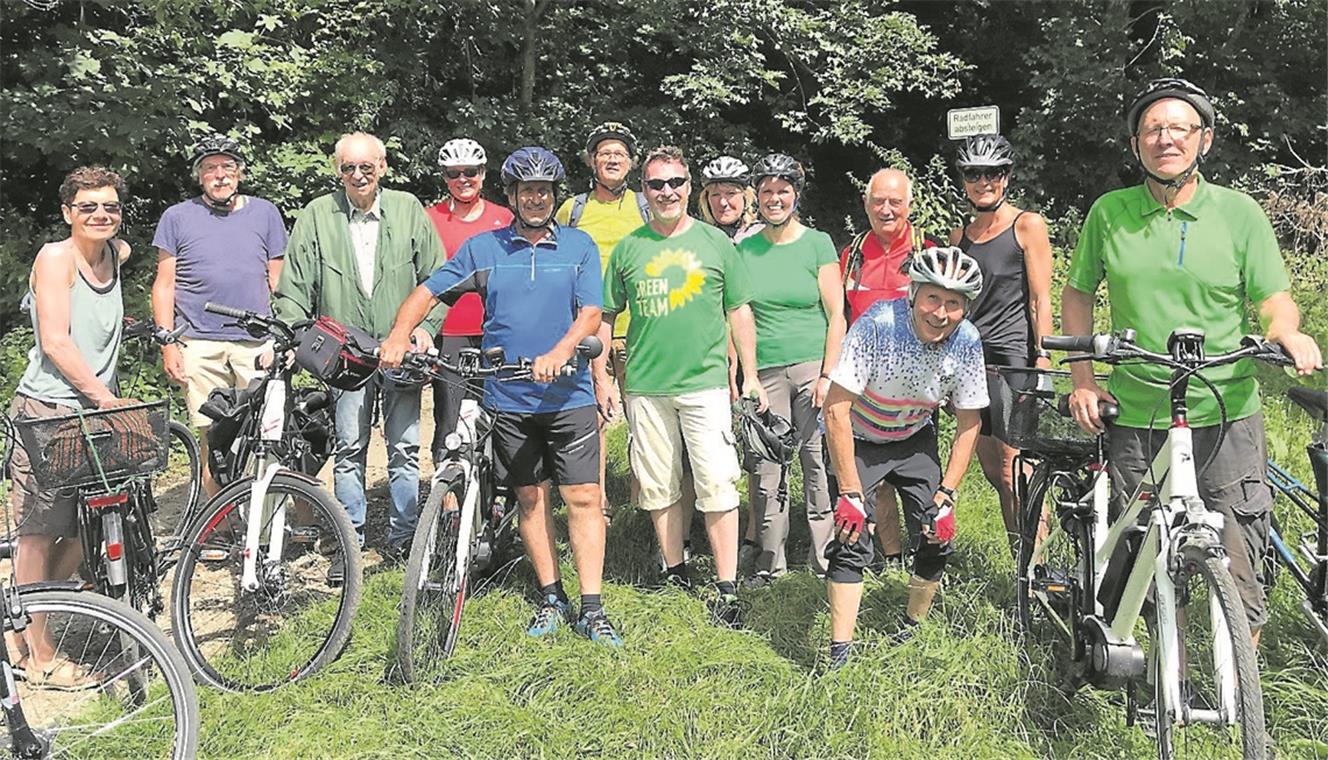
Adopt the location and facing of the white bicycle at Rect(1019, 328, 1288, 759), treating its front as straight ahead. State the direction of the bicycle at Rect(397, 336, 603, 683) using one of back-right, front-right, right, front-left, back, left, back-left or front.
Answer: back-right

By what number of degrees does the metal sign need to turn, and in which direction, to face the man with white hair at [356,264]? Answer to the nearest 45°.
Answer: approximately 45° to its right

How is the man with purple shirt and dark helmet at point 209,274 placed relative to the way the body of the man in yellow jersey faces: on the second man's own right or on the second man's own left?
on the second man's own right

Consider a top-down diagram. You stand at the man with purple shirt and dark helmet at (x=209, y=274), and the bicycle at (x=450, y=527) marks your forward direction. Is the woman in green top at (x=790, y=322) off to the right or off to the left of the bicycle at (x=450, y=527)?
left

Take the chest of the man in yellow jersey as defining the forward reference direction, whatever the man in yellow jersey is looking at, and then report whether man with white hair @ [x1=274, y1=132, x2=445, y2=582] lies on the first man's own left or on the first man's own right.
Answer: on the first man's own right

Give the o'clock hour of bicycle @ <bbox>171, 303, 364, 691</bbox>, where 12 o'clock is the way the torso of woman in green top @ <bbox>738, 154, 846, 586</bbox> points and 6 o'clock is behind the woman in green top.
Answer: The bicycle is roughly at 2 o'clock from the woman in green top.

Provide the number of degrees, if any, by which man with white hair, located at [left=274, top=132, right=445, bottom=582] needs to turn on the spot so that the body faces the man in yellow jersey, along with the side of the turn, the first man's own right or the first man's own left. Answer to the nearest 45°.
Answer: approximately 90° to the first man's own left
